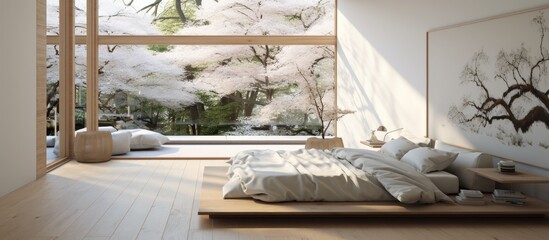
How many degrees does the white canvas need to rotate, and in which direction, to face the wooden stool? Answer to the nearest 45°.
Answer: approximately 45° to its right

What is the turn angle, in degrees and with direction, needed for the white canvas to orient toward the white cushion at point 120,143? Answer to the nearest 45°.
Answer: approximately 45° to its right

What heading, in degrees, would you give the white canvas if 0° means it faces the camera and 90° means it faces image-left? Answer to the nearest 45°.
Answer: approximately 45°

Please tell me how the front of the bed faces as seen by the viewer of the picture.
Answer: facing to the left of the viewer

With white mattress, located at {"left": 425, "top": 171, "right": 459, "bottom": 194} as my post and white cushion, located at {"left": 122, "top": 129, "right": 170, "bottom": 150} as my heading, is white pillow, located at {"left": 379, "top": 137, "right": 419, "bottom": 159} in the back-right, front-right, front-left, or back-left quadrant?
front-right

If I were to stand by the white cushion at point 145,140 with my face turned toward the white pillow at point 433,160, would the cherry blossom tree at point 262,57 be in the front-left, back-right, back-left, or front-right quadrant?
back-left
